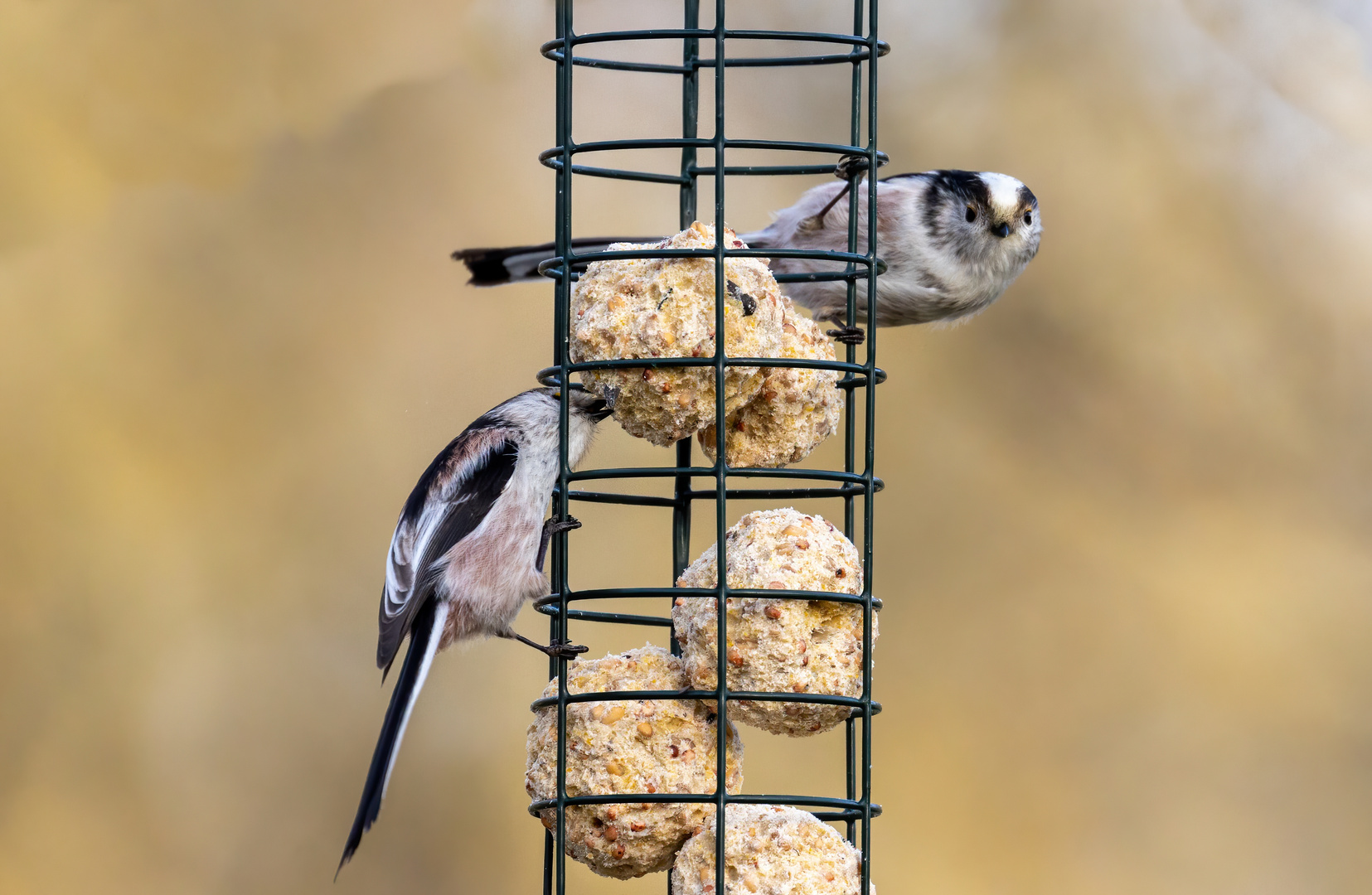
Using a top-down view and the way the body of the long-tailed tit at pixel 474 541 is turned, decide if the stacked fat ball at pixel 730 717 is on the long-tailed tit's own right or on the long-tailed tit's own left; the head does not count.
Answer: on the long-tailed tit's own right

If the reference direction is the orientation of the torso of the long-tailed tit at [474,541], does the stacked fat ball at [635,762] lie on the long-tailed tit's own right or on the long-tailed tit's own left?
on the long-tailed tit's own right

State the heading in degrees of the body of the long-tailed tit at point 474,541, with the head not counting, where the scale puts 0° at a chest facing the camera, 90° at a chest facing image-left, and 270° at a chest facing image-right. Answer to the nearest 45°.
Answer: approximately 270°
